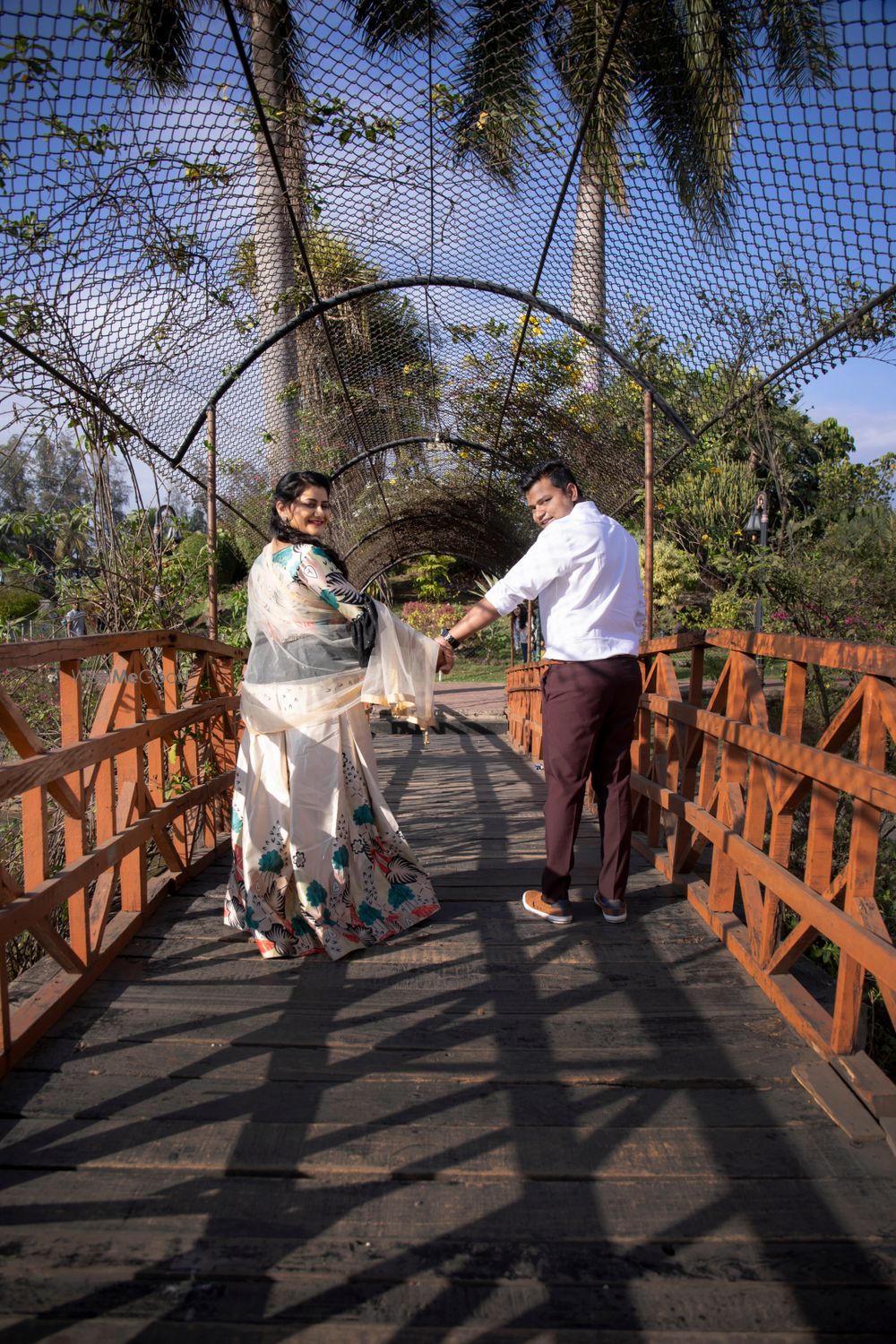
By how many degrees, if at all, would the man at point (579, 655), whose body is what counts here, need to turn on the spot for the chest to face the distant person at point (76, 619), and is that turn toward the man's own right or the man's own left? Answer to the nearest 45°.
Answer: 0° — they already face them

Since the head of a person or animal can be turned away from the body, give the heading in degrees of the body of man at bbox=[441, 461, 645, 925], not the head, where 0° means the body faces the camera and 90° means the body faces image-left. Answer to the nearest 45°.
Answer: approximately 135°

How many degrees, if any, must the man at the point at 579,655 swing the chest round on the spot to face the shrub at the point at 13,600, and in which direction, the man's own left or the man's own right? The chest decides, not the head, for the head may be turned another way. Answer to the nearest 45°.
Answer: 0° — they already face it
